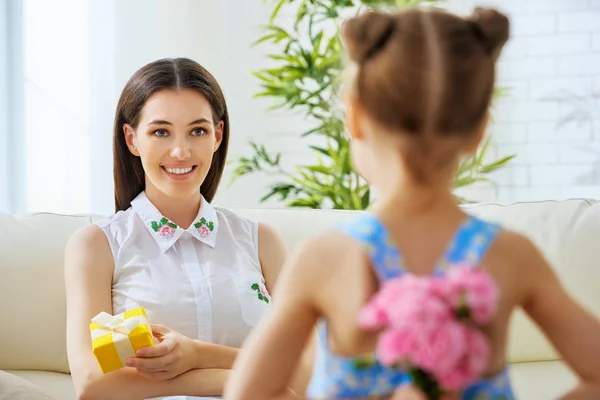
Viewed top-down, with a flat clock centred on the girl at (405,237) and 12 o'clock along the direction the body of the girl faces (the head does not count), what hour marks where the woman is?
The woman is roughly at 11 o'clock from the girl.

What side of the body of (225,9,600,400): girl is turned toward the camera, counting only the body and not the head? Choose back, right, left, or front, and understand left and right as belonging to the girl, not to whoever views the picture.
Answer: back

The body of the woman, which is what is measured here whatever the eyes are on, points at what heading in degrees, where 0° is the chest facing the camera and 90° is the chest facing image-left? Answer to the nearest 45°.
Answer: approximately 0°

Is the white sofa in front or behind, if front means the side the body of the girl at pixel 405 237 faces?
in front

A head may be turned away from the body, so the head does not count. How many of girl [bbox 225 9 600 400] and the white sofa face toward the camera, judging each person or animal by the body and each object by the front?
1

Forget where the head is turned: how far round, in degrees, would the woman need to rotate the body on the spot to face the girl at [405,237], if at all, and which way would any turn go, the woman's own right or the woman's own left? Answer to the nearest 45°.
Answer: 0° — they already face them

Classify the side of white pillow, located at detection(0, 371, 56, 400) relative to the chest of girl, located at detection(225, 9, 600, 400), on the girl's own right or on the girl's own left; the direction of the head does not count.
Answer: on the girl's own left

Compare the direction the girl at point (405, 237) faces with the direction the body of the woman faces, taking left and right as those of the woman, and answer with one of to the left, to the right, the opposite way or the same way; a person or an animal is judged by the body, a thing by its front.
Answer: the opposite way

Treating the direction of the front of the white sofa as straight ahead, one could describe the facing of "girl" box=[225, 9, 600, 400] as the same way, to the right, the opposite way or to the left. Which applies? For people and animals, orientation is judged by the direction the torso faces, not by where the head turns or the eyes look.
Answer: the opposite way

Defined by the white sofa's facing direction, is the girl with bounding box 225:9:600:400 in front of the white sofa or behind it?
in front
